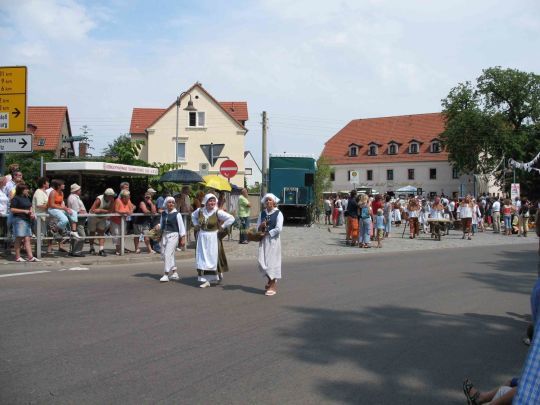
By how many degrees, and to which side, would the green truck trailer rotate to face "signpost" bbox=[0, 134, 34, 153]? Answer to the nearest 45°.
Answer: approximately 135° to its left

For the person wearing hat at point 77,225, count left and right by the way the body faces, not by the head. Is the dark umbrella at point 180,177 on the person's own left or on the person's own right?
on the person's own left

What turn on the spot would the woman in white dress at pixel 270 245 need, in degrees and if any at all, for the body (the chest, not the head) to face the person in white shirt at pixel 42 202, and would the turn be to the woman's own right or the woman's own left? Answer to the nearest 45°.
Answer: approximately 90° to the woman's own right

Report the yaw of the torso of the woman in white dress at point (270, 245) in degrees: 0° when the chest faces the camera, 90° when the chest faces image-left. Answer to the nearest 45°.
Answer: approximately 45°

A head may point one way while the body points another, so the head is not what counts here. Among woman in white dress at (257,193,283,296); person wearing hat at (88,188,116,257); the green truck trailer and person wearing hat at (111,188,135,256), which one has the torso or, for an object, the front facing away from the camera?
the green truck trailer

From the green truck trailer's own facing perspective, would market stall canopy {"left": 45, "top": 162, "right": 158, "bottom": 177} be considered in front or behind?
behind

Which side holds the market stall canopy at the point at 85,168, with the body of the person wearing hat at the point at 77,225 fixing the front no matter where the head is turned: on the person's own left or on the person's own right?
on the person's own left

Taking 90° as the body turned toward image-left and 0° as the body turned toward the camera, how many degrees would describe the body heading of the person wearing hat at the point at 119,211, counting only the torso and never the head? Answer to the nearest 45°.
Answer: approximately 315°
